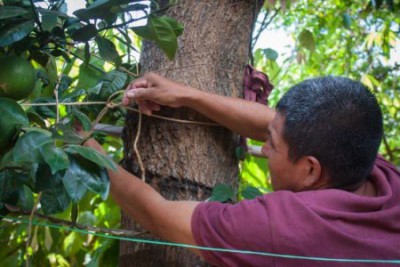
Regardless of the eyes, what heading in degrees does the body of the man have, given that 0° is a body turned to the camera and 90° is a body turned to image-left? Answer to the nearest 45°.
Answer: approximately 135°

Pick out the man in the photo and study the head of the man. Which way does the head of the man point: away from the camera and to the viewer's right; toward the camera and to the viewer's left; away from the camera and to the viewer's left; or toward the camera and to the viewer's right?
away from the camera and to the viewer's left

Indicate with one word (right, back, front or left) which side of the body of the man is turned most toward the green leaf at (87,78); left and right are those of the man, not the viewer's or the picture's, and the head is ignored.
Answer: front

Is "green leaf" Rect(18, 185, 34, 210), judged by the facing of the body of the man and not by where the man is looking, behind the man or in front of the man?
in front

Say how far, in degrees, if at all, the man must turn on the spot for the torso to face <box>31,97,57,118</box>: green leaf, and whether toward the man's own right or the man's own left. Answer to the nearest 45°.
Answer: approximately 45° to the man's own left

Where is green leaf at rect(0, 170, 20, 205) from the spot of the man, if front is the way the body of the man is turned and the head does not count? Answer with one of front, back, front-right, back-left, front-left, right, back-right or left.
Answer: front-left

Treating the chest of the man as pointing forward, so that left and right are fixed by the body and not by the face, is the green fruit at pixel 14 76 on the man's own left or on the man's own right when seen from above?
on the man's own left
